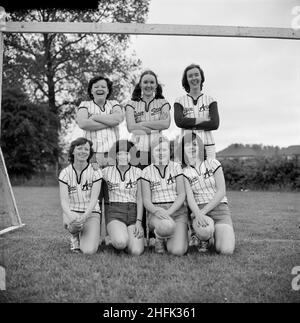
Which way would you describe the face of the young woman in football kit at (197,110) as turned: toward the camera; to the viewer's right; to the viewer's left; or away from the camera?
toward the camera

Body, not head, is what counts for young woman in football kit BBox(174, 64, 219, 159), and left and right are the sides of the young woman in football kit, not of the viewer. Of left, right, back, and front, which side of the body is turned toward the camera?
front

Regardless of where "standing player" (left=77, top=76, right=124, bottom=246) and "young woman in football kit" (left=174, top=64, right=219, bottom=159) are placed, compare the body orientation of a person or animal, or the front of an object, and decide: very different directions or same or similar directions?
same or similar directions

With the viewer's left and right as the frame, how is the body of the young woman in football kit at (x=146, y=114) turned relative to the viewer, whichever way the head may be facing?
facing the viewer

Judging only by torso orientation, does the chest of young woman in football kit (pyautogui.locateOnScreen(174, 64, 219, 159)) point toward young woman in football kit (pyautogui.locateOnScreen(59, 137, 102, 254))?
no

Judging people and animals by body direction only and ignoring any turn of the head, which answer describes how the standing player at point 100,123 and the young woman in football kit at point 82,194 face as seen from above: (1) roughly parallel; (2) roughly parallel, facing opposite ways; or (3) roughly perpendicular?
roughly parallel

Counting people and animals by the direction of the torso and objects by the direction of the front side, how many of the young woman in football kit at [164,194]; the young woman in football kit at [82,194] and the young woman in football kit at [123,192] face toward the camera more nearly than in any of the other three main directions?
3

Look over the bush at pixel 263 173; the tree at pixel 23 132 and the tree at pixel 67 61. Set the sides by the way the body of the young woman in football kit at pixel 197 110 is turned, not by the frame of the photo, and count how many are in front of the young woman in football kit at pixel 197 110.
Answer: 0

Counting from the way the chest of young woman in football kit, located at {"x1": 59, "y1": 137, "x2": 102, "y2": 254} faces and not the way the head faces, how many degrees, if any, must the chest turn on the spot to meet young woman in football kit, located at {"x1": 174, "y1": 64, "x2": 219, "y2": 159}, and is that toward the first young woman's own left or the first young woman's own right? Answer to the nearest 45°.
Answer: approximately 90° to the first young woman's own left

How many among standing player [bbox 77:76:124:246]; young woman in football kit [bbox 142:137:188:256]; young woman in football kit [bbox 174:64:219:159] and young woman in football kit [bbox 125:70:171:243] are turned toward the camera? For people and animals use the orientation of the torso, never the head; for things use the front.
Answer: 4

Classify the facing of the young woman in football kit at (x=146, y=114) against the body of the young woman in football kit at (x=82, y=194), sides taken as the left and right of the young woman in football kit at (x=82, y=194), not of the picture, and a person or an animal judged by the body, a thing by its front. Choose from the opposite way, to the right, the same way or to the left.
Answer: the same way

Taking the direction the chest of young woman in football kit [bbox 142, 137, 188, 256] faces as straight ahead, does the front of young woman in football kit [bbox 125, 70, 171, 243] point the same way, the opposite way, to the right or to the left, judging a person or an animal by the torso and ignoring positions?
the same way

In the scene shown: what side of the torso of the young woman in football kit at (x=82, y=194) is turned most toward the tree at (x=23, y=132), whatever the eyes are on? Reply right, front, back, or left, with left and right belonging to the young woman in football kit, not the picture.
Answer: back

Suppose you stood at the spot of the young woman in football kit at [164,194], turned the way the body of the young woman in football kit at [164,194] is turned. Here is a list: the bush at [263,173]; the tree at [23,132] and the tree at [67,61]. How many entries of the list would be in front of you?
0

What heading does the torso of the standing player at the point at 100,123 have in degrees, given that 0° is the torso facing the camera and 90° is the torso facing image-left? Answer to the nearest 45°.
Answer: approximately 0°
